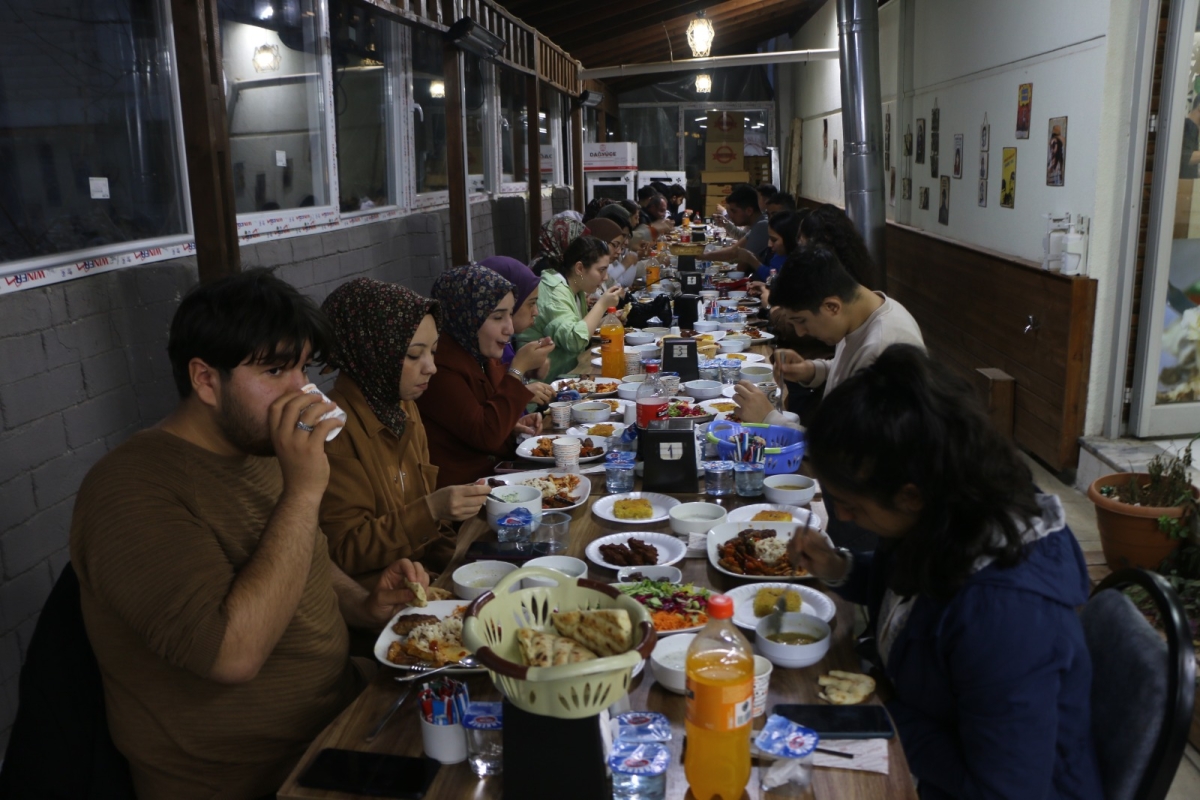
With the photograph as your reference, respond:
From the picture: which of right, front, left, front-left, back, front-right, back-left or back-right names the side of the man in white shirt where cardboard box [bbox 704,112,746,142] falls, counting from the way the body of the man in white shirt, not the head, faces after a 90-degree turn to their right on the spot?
front

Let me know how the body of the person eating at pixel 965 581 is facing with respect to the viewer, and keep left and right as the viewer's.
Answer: facing to the left of the viewer

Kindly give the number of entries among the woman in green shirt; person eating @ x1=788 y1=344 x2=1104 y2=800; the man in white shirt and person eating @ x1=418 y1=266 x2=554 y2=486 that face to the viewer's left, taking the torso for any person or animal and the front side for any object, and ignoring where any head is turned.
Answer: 2

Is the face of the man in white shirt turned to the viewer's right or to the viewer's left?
to the viewer's left

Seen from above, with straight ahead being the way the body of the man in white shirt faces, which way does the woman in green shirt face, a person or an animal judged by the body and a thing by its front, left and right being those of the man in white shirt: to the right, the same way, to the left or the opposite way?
the opposite way

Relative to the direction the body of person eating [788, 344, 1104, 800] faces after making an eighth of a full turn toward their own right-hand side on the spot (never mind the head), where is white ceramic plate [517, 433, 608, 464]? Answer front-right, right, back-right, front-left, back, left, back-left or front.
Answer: front

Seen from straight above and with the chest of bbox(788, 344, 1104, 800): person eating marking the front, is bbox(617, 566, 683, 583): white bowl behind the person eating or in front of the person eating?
in front

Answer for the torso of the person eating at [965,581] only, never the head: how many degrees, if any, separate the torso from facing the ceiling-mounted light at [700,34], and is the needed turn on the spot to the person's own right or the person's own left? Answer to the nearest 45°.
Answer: approximately 90° to the person's own right

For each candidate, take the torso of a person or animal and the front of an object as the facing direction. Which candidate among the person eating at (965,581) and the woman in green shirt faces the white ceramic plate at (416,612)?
the person eating

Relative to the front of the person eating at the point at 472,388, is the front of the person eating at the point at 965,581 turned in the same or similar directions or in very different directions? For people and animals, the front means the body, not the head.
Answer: very different directions

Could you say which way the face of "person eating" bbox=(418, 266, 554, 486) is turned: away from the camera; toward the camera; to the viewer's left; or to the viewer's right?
to the viewer's right

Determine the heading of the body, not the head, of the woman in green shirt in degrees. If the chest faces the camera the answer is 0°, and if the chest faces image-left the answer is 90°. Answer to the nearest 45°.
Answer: approximately 270°

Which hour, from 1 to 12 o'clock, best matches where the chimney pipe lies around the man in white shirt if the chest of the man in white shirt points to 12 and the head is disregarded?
The chimney pipe is roughly at 3 o'clock from the man in white shirt.

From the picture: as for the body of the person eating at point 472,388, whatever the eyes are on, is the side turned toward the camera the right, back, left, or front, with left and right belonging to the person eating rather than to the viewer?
right

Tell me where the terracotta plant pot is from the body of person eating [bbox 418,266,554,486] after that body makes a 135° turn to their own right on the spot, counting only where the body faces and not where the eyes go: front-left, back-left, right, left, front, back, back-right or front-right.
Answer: back-left

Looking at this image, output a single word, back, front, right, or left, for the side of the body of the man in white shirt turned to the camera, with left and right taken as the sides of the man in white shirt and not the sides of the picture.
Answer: left

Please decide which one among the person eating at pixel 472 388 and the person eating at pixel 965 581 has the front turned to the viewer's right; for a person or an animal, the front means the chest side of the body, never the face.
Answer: the person eating at pixel 472 388

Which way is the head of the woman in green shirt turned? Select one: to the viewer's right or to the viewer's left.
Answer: to the viewer's right

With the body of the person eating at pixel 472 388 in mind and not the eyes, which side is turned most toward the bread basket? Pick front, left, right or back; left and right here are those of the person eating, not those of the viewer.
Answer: right
